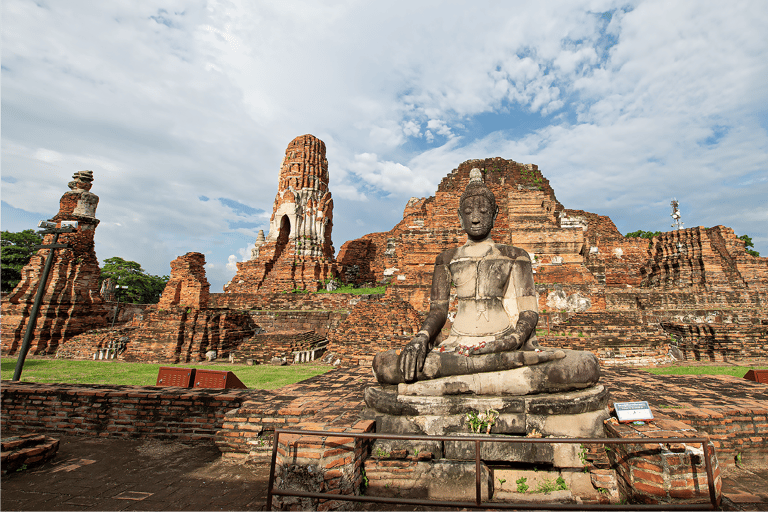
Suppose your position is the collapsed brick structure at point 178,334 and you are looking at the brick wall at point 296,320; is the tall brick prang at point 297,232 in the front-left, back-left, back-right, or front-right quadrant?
front-left

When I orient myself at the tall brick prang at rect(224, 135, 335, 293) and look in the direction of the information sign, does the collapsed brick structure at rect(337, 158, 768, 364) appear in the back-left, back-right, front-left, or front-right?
front-left

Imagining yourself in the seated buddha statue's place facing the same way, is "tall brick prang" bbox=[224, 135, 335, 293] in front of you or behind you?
behind

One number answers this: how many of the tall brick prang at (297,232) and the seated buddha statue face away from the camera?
0

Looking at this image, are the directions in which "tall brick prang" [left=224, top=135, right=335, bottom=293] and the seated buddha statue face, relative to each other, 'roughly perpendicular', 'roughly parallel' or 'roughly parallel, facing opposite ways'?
roughly parallel

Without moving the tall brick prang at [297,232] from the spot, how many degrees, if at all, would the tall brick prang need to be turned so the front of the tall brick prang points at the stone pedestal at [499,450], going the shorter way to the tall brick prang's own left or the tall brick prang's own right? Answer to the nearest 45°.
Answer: approximately 45° to the tall brick prang's own left

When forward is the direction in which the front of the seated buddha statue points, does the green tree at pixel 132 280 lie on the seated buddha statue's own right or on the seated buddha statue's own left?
on the seated buddha statue's own right

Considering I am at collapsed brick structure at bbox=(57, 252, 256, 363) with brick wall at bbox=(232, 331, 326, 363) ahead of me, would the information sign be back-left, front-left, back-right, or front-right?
front-right

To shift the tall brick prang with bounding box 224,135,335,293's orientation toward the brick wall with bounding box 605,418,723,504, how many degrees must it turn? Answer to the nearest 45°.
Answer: approximately 45° to its left

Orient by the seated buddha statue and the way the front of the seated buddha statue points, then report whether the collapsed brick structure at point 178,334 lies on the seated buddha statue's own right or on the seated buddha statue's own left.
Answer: on the seated buddha statue's own right

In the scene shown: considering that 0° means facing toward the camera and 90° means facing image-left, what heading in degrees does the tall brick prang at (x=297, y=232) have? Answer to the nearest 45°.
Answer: approximately 45°

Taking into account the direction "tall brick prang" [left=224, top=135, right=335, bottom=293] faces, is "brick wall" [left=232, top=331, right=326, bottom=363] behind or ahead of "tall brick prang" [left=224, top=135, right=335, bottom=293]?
ahead

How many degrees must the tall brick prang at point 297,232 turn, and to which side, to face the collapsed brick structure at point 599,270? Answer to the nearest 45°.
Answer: approximately 90° to its left

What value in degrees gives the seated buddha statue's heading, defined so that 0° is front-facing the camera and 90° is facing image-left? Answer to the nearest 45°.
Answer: approximately 0°

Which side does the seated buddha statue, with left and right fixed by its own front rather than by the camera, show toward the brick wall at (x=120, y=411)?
right

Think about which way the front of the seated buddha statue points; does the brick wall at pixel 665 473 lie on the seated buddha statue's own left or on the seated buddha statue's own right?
on the seated buddha statue's own left

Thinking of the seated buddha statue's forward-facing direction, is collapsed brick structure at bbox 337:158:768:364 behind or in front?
behind

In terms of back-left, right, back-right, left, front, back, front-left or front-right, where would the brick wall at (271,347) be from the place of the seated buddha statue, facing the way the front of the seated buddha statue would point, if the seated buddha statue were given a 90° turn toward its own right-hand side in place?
front-right
